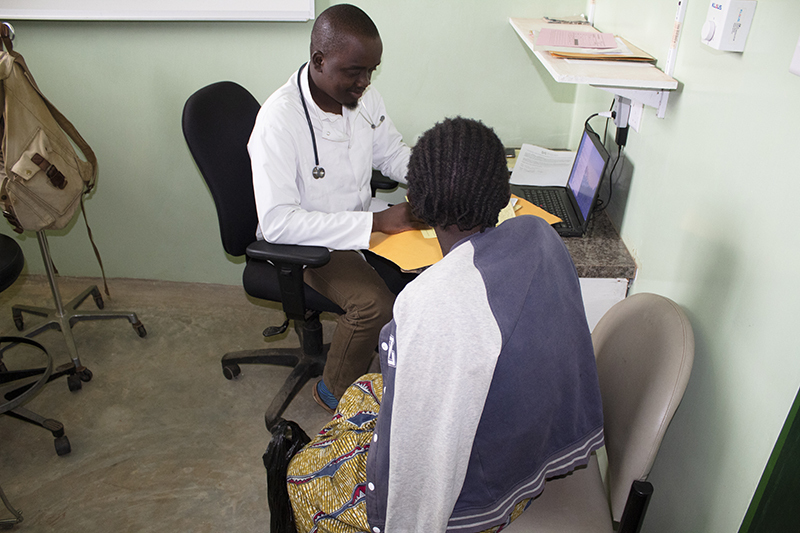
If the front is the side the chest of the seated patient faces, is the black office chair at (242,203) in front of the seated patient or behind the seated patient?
in front

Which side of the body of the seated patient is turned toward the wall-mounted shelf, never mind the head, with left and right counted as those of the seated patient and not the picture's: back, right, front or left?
right

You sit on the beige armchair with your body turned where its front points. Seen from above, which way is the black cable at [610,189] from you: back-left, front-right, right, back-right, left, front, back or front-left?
back-right

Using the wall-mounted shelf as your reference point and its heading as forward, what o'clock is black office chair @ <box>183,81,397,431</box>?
The black office chair is roughly at 12 o'clock from the wall-mounted shelf.

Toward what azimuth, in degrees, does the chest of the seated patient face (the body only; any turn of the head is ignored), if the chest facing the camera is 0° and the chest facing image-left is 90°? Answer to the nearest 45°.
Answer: approximately 135°

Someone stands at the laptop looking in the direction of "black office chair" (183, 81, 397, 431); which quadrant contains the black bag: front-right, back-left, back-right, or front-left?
front-left

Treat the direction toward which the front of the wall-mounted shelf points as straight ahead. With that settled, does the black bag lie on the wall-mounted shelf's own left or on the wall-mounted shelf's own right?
on the wall-mounted shelf's own left

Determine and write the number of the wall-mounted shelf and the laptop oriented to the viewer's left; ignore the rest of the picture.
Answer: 2

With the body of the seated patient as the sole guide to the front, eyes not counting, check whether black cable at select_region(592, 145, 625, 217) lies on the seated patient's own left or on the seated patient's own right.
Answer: on the seated patient's own right

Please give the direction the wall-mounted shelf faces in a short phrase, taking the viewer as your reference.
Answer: facing to the left of the viewer

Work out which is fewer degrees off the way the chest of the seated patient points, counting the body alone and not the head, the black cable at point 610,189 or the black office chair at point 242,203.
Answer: the black office chair

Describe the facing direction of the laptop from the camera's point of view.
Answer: facing to the left of the viewer
